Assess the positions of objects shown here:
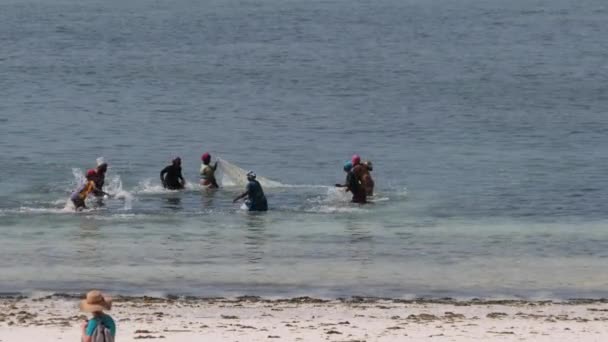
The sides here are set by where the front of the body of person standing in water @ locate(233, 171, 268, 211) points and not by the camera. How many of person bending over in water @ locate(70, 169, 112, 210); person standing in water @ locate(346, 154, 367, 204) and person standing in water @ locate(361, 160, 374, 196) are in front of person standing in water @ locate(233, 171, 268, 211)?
1

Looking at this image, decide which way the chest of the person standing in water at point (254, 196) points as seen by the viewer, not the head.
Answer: to the viewer's left

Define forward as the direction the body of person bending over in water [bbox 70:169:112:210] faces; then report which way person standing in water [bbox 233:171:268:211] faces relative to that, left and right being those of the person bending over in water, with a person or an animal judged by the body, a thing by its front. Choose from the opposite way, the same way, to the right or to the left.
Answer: the opposite way

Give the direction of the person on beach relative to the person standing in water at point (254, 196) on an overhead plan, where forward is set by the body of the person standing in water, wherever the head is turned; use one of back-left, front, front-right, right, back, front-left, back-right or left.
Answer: left

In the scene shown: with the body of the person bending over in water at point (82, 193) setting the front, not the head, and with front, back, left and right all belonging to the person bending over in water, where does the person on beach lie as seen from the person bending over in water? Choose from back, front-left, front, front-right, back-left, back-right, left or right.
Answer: right

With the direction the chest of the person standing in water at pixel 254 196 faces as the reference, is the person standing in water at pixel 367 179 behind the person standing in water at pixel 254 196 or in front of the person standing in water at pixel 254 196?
behind

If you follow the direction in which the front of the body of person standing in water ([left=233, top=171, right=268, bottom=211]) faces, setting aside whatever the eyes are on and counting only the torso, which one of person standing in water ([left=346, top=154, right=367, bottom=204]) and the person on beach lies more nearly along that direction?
the person on beach

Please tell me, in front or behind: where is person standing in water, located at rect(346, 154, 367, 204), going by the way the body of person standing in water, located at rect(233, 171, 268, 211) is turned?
behind

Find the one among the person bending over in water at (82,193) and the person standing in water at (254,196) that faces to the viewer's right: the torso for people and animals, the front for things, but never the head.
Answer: the person bending over in water

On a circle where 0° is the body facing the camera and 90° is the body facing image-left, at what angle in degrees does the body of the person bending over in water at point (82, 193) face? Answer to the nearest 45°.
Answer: approximately 270°
